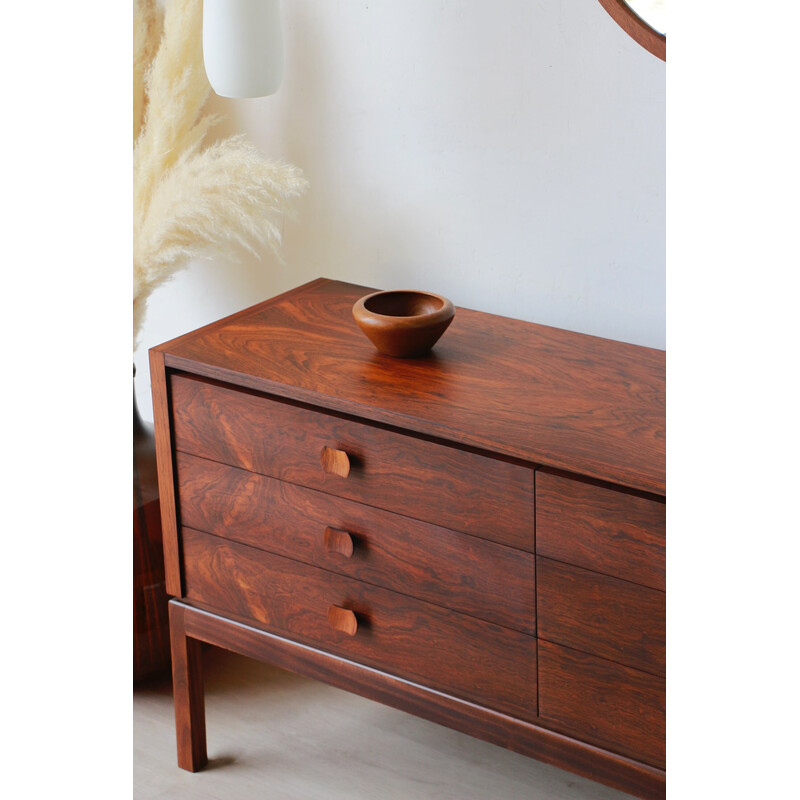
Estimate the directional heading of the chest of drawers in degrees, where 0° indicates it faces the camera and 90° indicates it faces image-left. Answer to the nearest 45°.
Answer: approximately 45°

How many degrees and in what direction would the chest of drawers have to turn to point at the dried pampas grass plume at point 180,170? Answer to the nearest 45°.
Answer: approximately 90° to its right
